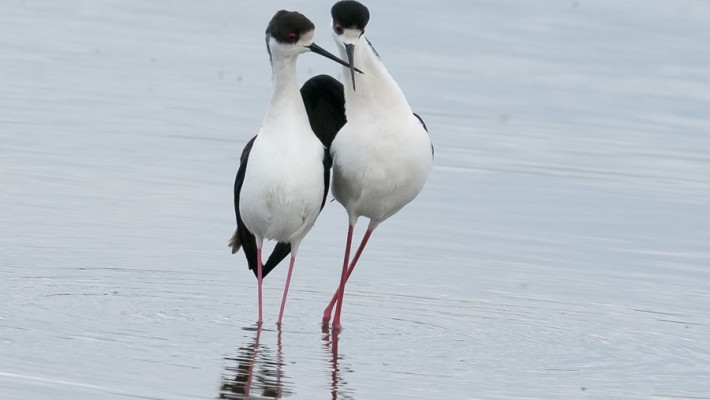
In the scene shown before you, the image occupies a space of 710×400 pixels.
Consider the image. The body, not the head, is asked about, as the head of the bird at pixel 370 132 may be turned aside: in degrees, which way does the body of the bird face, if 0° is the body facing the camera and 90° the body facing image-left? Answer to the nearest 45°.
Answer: approximately 0°
